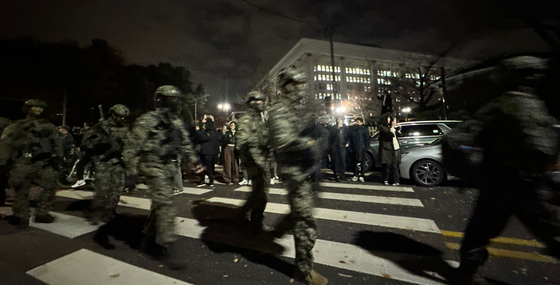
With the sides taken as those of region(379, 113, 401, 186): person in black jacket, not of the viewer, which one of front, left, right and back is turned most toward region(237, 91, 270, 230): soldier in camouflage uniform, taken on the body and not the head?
right

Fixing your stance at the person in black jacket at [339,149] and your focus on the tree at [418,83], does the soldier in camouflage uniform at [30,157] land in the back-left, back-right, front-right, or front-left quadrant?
back-left

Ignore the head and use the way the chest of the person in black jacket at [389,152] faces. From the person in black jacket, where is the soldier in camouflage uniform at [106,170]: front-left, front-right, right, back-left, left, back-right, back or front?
right
